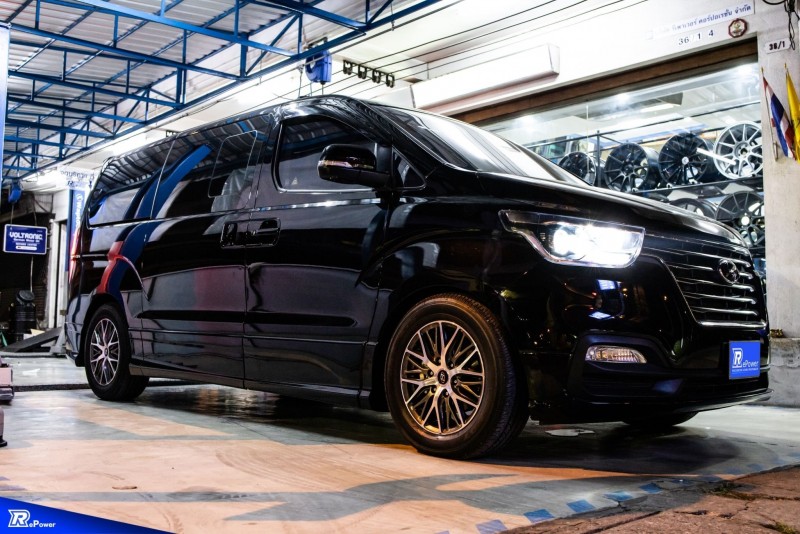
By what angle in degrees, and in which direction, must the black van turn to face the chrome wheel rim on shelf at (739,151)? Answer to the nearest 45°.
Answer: approximately 90° to its left

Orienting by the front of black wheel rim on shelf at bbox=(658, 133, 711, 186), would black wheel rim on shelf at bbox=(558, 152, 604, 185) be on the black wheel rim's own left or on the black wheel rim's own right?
on the black wheel rim's own right

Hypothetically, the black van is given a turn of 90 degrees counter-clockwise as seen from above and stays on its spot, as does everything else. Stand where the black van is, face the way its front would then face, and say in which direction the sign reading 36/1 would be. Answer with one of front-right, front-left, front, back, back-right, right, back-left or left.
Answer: front

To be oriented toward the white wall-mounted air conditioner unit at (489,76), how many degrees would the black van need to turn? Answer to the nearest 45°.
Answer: approximately 135° to its left

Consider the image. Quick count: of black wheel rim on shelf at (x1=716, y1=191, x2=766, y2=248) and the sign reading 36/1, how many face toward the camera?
2

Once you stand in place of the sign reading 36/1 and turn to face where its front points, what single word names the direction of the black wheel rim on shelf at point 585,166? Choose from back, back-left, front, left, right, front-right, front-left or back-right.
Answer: back-right

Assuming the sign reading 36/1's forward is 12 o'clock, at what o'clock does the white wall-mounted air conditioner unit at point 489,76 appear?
The white wall-mounted air conditioner unit is roughly at 4 o'clock from the sign reading 36/1.

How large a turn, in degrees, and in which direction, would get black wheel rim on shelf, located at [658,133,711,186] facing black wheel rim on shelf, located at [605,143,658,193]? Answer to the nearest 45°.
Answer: approximately 90° to its right

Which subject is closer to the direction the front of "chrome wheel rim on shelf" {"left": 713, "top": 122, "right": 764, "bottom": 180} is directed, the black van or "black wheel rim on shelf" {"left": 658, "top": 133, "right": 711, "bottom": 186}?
the black van

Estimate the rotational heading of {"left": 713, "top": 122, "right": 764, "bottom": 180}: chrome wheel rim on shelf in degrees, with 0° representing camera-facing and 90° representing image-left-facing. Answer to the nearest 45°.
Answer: approximately 0°
